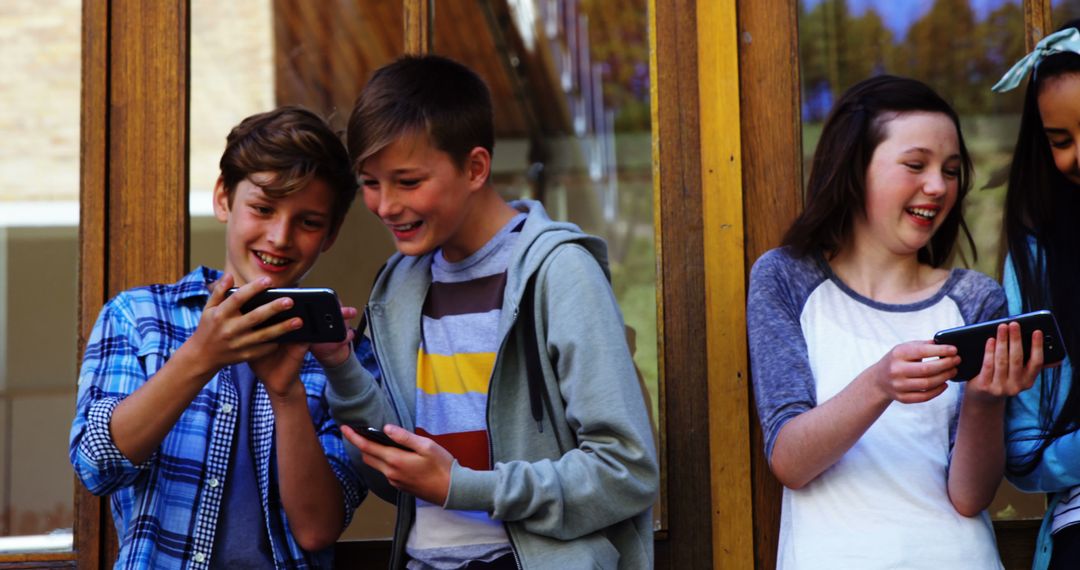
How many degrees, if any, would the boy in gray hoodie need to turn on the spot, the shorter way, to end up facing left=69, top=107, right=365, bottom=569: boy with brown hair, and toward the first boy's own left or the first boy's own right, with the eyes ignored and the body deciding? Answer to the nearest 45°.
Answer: approximately 45° to the first boy's own right

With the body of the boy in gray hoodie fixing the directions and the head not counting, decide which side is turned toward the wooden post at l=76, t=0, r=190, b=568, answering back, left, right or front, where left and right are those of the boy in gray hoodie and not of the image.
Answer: right

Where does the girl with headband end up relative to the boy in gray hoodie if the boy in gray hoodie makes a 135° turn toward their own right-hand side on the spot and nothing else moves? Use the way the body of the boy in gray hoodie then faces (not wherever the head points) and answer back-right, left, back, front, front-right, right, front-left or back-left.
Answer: right

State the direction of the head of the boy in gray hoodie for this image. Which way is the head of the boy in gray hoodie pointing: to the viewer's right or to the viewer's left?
to the viewer's left

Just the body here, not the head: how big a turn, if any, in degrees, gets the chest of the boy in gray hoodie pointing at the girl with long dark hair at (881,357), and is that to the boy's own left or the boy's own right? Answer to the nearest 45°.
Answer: approximately 135° to the boy's own left

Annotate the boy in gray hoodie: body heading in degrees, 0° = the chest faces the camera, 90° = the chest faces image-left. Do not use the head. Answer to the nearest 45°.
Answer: approximately 45°

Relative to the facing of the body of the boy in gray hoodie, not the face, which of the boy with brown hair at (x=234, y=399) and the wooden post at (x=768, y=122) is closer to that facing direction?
the boy with brown hair

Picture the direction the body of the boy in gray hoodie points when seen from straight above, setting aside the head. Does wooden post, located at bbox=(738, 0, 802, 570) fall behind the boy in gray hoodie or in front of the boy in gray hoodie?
behind

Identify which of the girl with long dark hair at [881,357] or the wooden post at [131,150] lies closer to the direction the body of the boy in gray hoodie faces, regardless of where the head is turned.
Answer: the wooden post

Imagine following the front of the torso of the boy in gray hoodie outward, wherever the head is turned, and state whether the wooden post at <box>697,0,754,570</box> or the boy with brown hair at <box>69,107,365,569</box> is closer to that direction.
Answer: the boy with brown hair

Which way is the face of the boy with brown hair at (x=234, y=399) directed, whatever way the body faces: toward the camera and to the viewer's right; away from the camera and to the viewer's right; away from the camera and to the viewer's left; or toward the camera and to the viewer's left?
toward the camera and to the viewer's right

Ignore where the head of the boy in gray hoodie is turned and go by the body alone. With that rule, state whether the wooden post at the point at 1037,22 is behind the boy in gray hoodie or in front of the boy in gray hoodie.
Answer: behind

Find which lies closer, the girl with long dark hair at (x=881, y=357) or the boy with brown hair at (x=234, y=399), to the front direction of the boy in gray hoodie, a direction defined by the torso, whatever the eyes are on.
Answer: the boy with brown hair

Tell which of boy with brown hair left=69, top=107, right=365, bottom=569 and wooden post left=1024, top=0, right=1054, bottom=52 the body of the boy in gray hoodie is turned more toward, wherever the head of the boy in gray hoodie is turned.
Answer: the boy with brown hair
